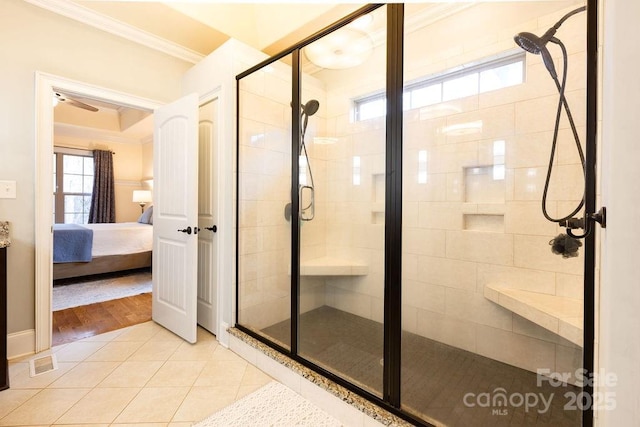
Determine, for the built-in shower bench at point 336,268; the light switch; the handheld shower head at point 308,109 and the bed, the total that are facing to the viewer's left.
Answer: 1

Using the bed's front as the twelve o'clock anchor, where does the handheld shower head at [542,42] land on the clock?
The handheld shower head is roughly at 8 o'clock from the bed.

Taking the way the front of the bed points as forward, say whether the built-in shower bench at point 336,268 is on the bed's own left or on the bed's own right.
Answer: on the bed's own left

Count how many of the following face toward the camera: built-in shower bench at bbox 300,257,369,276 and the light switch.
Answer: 2

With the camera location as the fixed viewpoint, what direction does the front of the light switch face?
facing the viewer

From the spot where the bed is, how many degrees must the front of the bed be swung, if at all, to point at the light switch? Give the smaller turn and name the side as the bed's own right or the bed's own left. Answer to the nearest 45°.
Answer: approximately 90° to the bed's own left

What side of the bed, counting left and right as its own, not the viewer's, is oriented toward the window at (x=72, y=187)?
right

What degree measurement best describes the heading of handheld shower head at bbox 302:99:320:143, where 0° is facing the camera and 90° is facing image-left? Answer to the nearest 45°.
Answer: approximately 315°

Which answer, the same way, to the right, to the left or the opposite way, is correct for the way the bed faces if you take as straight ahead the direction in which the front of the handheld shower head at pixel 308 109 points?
to the right

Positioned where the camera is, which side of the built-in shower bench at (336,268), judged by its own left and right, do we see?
front

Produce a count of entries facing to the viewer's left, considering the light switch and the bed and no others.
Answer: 1

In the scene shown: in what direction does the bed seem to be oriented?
to the viewer's left

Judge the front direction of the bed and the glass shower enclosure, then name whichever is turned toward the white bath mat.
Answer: the glass shower enclosure
